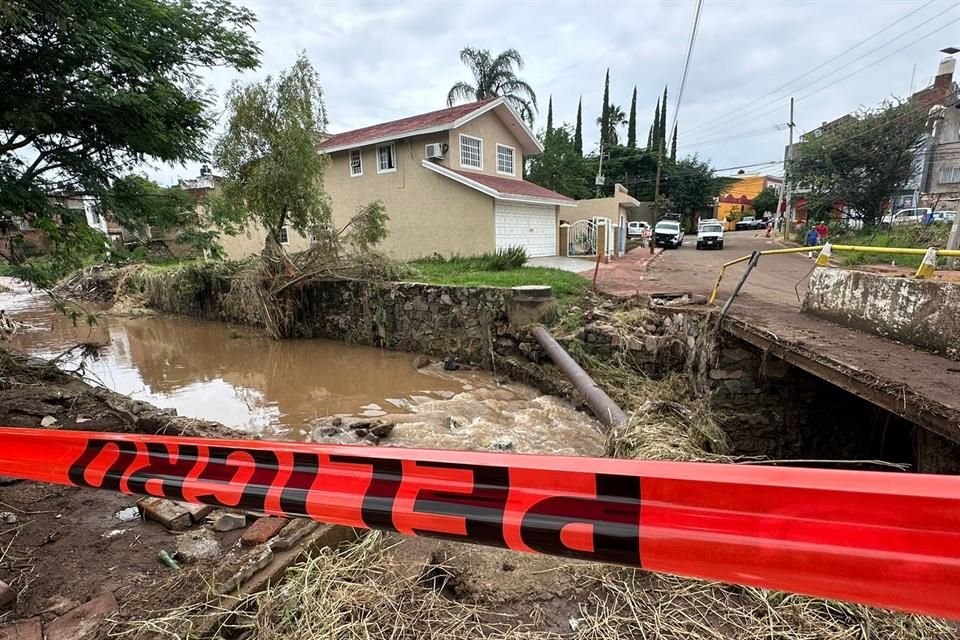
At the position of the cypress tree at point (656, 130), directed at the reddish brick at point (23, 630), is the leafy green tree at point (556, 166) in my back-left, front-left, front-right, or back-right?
front-right

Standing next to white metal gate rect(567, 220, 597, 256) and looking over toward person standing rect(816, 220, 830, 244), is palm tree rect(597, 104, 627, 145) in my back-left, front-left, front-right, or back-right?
front-left

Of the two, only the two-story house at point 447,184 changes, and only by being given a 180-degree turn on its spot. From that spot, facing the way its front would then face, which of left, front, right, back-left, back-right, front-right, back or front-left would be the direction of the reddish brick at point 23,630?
back-left

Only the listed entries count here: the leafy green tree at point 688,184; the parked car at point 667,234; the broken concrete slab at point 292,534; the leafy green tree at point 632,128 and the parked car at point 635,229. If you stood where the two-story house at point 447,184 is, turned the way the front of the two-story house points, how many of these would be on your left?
4

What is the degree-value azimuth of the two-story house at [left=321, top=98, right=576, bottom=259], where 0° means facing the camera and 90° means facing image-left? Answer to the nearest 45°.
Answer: approximately 315°
